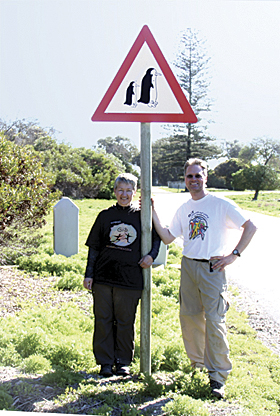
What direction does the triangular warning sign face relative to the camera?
toward the camera

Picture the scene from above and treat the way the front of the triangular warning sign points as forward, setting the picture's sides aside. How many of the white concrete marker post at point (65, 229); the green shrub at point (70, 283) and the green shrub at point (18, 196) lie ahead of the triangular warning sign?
0

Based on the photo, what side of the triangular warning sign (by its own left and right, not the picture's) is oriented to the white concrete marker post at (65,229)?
back

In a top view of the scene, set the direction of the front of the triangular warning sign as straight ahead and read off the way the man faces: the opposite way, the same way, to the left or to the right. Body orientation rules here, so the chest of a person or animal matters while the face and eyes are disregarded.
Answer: the same way

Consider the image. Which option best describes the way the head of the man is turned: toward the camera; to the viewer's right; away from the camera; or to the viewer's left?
toward the camera

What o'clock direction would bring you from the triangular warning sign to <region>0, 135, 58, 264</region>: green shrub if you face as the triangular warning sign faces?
The green shrub is roughly at 5 o'clock from the triangular warning sign.

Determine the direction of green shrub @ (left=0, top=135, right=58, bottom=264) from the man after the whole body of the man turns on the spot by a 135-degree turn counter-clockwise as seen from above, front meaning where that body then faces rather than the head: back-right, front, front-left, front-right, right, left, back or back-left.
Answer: left

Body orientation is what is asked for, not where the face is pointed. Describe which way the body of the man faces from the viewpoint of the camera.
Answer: toward the camera

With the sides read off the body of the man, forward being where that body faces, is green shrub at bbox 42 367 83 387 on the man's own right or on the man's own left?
on the man's own right

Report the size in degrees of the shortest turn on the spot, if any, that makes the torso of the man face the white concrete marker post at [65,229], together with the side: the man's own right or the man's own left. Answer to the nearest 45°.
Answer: approximately 135° to the man's own right

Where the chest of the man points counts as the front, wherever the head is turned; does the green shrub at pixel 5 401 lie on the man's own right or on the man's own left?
on the man's own right

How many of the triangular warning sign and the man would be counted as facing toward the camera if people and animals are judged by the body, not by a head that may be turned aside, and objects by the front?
2
